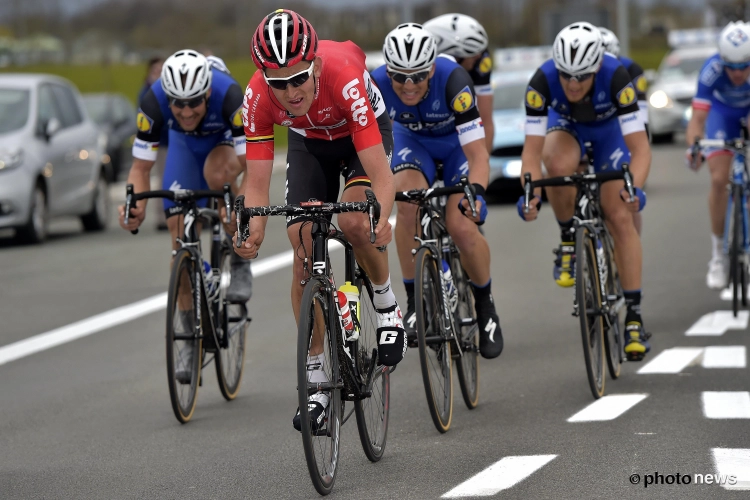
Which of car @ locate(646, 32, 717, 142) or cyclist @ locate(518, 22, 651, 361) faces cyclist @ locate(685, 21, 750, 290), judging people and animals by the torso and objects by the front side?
the car

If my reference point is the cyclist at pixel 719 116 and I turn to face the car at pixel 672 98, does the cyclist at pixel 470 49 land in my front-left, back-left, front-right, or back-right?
back-left

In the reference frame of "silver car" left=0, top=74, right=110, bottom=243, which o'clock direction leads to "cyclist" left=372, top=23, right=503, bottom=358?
The cyclist is roughly at 10 o'clock from the silver car.

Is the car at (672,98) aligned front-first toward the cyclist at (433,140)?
yes

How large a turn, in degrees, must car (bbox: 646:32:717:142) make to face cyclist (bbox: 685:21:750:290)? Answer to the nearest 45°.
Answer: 0° — it already faces them

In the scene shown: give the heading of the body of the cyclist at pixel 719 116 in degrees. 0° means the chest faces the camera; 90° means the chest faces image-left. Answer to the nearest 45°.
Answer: approximately 0°

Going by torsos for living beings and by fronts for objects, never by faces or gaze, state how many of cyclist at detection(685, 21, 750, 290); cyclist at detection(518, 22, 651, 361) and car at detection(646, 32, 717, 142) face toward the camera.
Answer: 3

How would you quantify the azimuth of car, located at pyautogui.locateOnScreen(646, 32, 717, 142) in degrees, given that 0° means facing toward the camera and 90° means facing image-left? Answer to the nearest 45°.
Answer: approximately 0°
